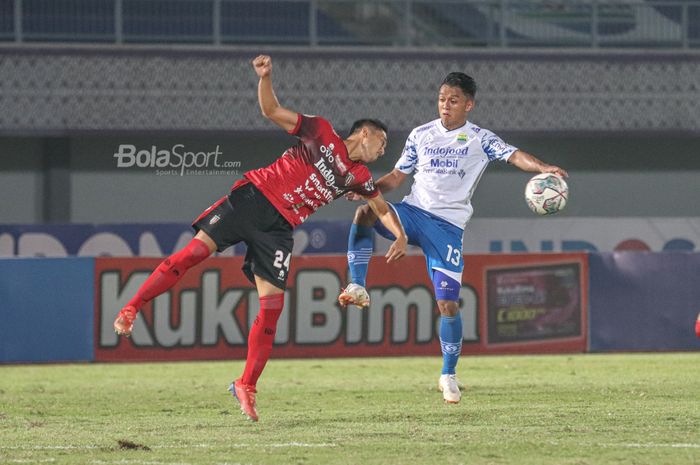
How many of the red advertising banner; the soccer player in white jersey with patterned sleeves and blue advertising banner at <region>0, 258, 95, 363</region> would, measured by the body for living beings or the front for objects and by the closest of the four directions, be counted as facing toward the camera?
3

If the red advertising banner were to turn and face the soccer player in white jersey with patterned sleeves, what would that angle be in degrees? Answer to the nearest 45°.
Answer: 0° — it already faces them

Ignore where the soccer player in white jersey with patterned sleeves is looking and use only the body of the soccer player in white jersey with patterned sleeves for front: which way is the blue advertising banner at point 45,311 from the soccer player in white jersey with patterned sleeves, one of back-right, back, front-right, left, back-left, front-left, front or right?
back-right

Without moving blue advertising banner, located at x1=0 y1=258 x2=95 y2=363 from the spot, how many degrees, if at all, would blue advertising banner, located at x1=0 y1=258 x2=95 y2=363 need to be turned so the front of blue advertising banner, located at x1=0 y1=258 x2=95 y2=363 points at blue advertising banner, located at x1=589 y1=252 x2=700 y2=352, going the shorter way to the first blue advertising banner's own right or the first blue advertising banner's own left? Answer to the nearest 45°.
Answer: approximately 90° to the first blue advertising banner's own left

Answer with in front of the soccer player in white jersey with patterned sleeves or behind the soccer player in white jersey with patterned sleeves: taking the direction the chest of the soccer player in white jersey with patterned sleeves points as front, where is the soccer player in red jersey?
in front

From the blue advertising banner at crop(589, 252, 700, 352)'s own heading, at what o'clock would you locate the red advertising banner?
The red advertising banner is roughly at 2 o'clock from the blue advertising banner.

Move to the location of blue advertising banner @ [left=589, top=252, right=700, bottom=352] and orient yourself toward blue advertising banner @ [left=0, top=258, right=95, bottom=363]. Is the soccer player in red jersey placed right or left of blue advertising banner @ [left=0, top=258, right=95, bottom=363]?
left

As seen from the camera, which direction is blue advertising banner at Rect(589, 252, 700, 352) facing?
toward the camera

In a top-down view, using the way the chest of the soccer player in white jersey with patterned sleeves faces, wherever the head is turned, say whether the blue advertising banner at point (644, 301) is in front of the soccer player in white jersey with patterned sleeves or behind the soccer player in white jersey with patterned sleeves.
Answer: behind

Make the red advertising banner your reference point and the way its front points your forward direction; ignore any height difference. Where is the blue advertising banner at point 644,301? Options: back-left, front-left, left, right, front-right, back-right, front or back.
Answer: left

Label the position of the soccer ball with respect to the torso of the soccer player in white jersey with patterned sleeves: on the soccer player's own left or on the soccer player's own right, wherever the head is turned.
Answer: on the soccer player's own left

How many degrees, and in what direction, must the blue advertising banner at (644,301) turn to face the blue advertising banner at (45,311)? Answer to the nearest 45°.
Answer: approximately 45° to its right

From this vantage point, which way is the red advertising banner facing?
toward the camera

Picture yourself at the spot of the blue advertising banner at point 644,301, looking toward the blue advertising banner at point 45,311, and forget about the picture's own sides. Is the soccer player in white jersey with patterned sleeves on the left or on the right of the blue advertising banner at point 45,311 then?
left
